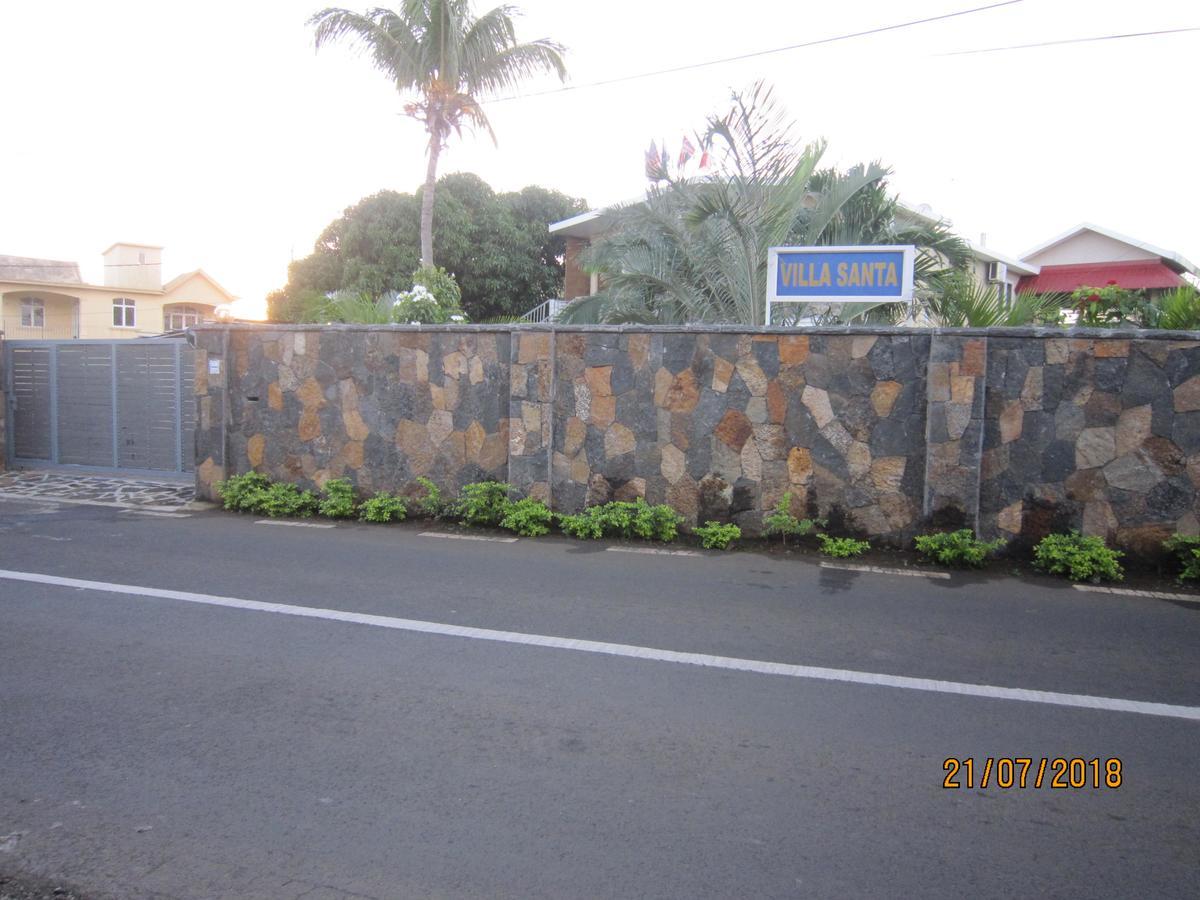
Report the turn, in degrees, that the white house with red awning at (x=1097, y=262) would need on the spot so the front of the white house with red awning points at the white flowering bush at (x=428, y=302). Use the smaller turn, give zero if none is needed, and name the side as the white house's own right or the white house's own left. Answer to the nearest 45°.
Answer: approximately 45° to the white house's own right

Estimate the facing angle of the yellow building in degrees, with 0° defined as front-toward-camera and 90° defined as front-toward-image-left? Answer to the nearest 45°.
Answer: approximately 0°

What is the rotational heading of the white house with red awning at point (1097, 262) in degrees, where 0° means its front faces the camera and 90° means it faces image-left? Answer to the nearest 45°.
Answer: approximately 0°

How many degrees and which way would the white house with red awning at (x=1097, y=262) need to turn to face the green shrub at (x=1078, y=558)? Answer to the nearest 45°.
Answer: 0° — it already faces it

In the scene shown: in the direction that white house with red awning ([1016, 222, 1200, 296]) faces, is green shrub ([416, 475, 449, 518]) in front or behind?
in front

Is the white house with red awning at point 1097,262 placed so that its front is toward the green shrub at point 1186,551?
yes

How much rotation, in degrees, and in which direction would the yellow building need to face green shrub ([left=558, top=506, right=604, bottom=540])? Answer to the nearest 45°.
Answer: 0° — it already faces it

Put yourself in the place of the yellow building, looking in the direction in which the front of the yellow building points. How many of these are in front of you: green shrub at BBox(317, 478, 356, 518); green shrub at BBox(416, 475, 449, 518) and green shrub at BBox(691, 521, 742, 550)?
3

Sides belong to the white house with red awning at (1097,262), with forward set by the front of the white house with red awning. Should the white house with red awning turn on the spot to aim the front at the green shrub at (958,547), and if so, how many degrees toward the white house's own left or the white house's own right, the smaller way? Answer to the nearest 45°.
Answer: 0° — it already faces it

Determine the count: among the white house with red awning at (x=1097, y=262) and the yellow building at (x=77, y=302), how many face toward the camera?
2

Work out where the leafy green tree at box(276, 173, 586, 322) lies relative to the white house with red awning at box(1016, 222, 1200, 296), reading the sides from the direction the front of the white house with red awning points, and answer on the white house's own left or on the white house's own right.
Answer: on the white house's own right
